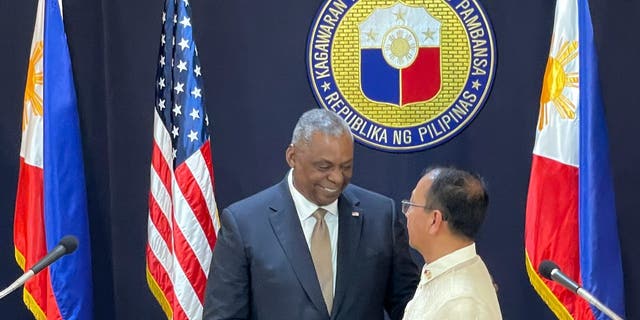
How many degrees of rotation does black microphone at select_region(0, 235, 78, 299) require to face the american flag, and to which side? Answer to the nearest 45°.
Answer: approximately 45° to its left

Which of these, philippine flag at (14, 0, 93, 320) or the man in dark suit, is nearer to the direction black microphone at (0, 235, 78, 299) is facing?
the man in dark suit

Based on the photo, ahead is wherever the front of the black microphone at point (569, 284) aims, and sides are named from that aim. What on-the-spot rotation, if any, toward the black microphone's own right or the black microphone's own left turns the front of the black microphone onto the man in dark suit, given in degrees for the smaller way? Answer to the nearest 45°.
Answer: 0° — it already faces them

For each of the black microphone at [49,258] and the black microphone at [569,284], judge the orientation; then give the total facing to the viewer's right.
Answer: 1

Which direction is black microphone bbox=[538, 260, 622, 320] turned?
to the viewer's left

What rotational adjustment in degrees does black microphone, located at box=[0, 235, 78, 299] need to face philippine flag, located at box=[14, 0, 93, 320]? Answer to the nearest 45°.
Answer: approximately 90° to its left

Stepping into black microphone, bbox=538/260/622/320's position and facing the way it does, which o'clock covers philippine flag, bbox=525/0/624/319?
The philippine flag is roughly at 3 o'clock from the black microphone.

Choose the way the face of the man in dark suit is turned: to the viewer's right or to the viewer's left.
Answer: to the viewer's right

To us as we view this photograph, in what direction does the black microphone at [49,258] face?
facing to the right of the viewer
